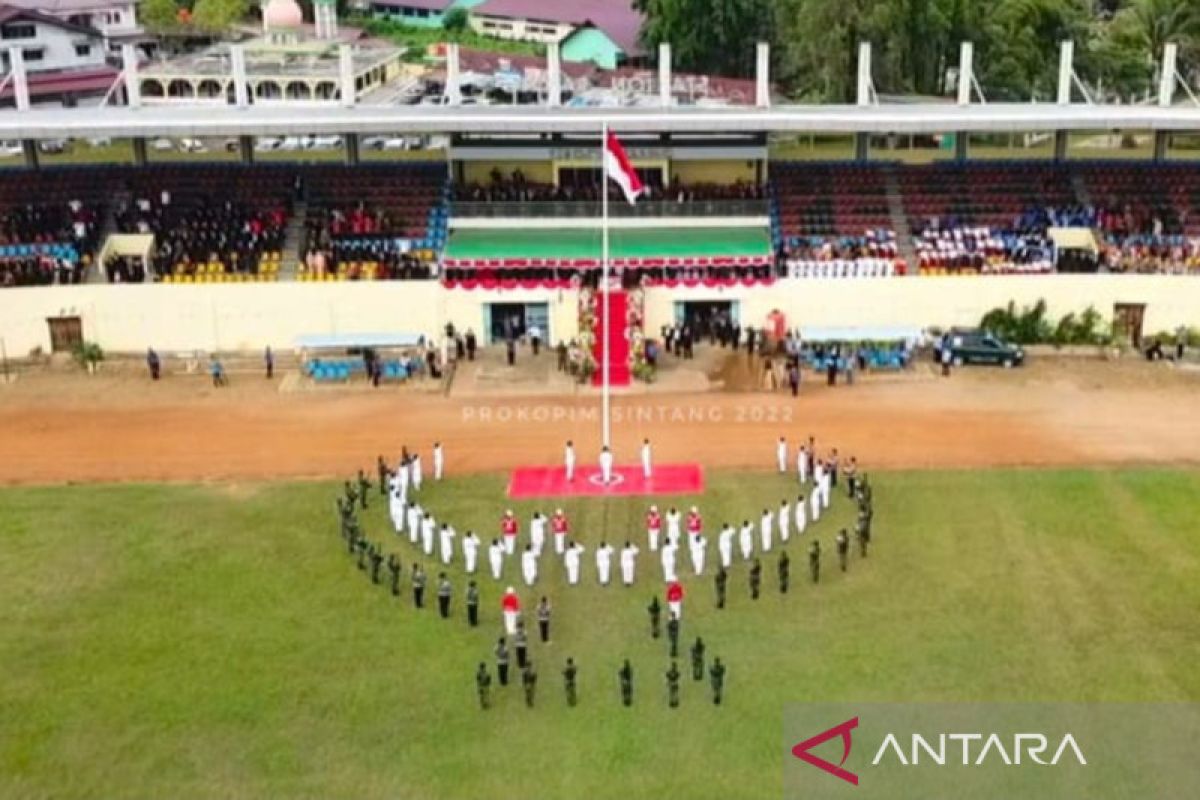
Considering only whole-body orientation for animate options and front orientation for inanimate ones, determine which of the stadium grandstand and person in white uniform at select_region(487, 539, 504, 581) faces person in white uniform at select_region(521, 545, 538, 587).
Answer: the stadium grandstand

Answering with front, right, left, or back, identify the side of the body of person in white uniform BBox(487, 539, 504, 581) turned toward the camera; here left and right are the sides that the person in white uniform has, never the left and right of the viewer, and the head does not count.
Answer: back

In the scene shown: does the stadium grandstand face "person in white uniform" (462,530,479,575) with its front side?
yes

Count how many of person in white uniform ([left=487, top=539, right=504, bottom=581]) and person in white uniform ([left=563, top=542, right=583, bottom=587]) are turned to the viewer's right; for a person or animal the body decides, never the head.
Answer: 0

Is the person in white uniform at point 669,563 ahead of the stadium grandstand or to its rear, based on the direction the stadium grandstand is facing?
ahead

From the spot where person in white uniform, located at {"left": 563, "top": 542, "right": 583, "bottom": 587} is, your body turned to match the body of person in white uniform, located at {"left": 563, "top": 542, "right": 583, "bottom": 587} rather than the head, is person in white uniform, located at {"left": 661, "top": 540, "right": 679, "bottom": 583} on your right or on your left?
on your right

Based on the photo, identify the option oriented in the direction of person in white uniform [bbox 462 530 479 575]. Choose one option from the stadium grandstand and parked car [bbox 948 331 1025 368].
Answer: the stadium grandstand

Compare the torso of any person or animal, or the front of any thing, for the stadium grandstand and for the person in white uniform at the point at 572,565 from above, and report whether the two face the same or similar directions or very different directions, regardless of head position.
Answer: very different directions

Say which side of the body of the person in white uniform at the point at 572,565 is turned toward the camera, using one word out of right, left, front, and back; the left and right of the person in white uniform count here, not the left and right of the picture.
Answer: back

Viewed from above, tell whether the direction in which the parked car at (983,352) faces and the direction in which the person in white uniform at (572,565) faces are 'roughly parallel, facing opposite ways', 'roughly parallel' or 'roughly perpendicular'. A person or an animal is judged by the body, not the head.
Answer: roughly perpendicular

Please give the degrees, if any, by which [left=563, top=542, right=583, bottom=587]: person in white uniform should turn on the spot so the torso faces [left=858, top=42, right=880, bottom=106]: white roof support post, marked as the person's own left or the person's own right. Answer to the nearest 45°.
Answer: approximately 45° to the person's own right

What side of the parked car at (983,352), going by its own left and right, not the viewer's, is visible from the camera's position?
right

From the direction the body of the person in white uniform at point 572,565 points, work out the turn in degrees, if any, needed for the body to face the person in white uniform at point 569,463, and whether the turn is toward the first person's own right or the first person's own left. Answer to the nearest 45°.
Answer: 0° — they already face them
